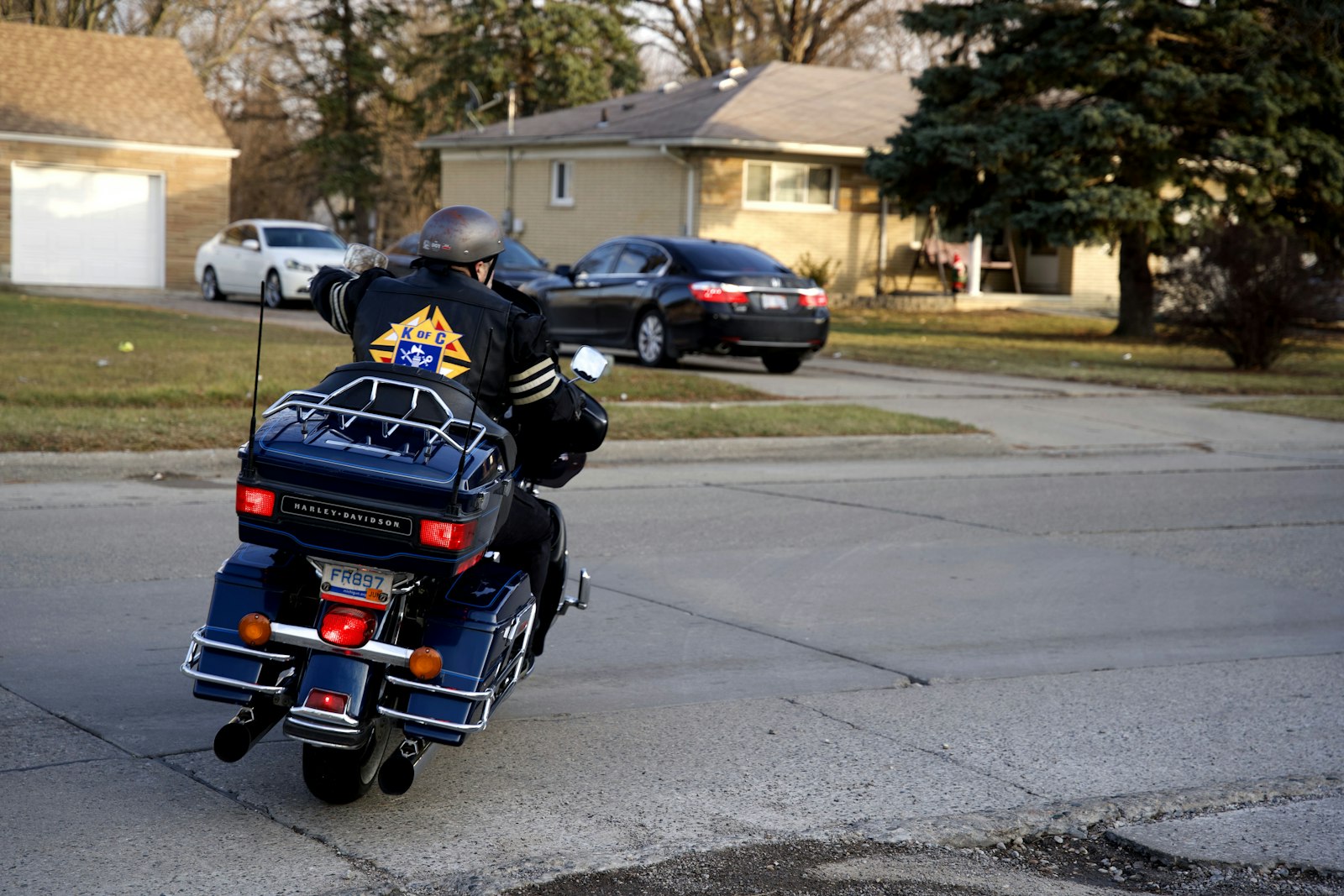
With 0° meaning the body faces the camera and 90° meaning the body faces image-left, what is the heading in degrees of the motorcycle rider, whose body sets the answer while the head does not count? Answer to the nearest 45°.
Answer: approximately 225°

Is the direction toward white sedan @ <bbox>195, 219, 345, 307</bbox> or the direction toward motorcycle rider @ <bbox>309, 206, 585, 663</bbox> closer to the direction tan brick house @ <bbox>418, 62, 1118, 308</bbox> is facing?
the motorcycle rider

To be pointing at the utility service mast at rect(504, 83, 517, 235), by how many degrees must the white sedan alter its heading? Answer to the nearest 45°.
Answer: approximately 90° to its left

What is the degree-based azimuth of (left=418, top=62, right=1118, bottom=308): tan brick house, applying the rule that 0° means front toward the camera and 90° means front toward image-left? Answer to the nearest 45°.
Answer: approximately 315°

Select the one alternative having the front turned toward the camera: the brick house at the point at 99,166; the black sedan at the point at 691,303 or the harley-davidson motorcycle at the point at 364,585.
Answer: the brick house

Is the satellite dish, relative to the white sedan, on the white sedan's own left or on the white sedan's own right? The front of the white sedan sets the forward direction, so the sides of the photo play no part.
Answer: on the white sedan's own left

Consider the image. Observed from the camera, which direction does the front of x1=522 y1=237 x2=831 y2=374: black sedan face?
facing away from the viewer and to the left of the viewer

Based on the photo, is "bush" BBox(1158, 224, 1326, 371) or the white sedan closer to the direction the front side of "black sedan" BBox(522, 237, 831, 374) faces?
the white sedan

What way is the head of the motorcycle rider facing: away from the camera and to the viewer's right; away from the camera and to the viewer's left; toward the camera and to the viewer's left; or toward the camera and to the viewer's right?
away from the camera and to the viewer's right

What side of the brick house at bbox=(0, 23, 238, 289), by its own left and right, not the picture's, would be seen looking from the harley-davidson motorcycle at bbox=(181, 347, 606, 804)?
front

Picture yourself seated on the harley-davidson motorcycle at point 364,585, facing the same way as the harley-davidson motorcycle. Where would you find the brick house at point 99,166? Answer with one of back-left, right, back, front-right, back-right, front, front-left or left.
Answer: front-left
